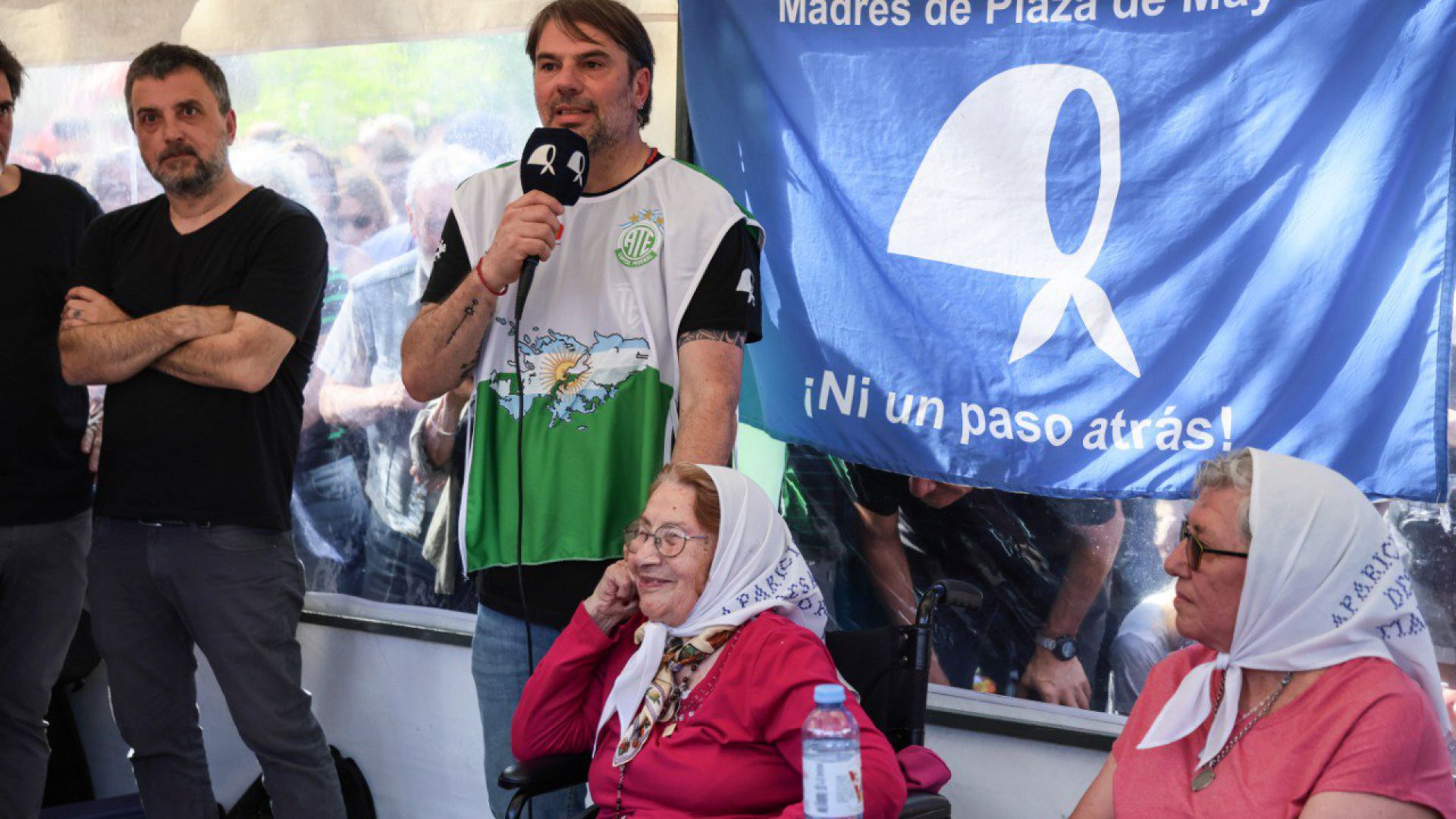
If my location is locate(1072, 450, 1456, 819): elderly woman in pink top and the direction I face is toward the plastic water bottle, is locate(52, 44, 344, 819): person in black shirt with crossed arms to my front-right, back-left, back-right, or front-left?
front-right

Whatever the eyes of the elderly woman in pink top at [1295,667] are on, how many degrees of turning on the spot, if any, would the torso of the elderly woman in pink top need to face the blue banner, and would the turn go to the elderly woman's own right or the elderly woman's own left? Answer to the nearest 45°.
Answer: approximately 90° to the elderly woman's own right

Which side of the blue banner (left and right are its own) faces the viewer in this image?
front

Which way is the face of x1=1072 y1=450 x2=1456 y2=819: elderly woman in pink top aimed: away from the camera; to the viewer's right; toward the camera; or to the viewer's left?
to the viewer's left

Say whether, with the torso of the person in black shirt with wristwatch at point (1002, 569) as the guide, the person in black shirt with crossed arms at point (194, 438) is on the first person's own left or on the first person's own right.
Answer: on the first person's own right

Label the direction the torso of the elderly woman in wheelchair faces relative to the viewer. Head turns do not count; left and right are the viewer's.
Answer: facing the viewer and to the left of the viewer

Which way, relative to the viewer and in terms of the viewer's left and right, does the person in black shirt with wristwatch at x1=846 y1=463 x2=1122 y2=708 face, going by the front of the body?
facing the viewer

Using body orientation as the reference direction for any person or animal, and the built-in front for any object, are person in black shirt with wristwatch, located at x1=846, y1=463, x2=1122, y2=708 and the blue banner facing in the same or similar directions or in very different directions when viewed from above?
same or similar directions

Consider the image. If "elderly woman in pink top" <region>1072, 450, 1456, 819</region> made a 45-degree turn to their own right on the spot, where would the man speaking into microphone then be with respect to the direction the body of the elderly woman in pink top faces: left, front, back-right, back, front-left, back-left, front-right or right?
front

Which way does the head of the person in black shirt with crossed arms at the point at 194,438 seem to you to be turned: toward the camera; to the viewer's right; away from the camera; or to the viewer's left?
toward the camera

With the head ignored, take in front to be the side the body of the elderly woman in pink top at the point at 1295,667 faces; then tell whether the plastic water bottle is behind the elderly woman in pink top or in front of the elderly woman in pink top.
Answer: in front

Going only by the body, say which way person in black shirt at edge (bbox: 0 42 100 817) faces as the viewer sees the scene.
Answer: toward the camera

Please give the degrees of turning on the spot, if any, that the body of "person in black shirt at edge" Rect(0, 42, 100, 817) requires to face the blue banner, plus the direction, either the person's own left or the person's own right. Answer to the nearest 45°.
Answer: approximately 45° to the person's own left

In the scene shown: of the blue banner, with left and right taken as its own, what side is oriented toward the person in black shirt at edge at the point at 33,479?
right

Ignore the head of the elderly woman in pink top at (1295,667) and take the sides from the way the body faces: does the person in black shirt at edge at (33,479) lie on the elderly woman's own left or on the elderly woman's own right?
on the elderly woman's own right
